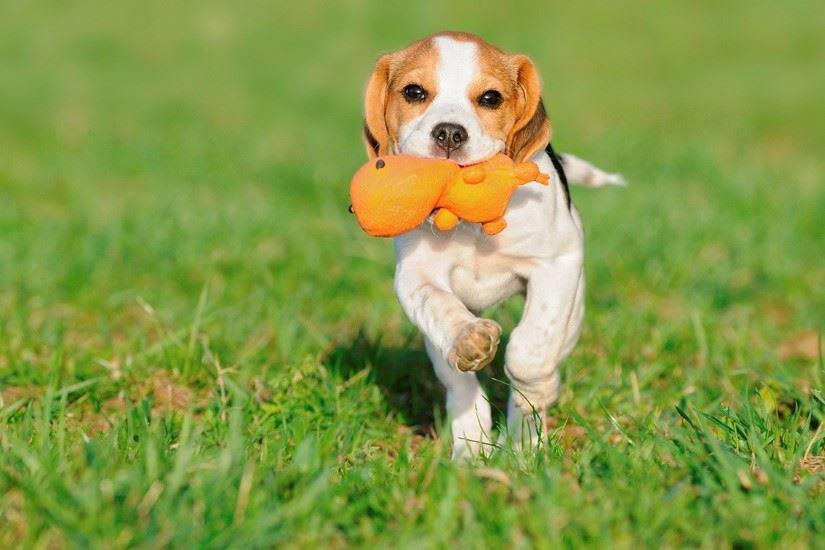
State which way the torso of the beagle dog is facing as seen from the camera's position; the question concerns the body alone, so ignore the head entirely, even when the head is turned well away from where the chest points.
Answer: toward the camera
